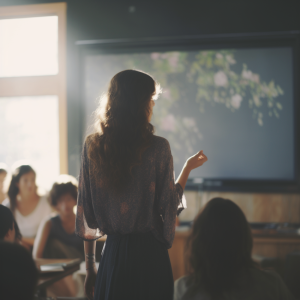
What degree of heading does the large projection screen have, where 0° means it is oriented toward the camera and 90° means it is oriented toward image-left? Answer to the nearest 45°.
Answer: approximately 0°

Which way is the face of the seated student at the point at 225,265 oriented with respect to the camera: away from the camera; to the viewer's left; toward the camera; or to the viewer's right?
away from the camera

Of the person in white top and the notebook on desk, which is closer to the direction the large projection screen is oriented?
the notebook on desk

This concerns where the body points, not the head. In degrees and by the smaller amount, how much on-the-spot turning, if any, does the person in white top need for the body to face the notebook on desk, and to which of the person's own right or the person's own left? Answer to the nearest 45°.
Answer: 0° — they already face it

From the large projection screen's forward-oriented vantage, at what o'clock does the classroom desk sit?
The classroom desk is roughly at 1 o'clock from the large projection screen.

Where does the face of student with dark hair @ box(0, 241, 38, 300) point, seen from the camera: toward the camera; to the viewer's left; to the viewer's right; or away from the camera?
away from the camera

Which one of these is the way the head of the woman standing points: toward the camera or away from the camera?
away from the camera

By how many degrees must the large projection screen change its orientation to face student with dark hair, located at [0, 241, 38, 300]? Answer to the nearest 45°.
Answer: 0° — it already faces them

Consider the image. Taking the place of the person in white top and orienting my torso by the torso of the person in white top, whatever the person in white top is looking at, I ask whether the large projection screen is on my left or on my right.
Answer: on my left

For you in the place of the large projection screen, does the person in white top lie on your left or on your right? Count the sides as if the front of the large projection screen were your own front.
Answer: on your right
